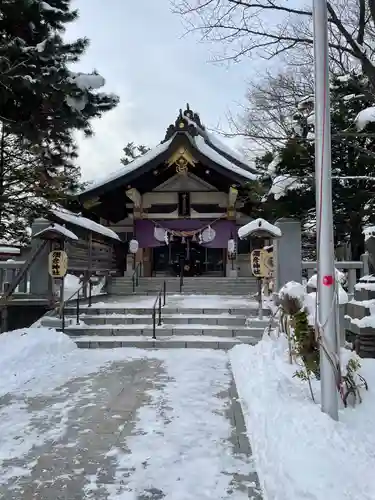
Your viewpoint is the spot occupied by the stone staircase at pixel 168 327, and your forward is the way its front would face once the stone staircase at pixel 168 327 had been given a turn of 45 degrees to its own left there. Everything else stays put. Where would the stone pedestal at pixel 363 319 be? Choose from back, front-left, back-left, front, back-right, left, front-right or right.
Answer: front

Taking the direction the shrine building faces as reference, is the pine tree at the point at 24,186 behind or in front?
in front

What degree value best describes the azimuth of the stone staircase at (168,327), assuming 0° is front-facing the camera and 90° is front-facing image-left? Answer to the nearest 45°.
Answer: approximately 0°

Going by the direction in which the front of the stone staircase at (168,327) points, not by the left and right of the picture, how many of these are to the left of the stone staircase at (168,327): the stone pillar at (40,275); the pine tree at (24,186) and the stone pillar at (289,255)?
1

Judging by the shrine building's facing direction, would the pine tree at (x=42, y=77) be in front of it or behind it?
in front

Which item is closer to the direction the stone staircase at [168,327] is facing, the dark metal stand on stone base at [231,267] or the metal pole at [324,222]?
the metal pole

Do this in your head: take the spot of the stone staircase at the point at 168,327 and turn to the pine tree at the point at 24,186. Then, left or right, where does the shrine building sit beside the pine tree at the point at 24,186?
right

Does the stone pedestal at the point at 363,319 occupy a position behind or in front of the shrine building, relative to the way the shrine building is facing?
in front

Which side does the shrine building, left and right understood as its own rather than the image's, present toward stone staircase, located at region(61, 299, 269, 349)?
front

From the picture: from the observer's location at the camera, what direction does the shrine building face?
facing the viewer

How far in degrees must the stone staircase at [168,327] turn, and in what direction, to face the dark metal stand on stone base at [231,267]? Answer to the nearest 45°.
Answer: approximately 180°

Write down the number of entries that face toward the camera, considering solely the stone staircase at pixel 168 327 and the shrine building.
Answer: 2

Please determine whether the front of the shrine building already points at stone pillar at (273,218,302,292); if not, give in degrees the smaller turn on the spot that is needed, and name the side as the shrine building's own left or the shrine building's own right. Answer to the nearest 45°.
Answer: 0° — it already faces it
